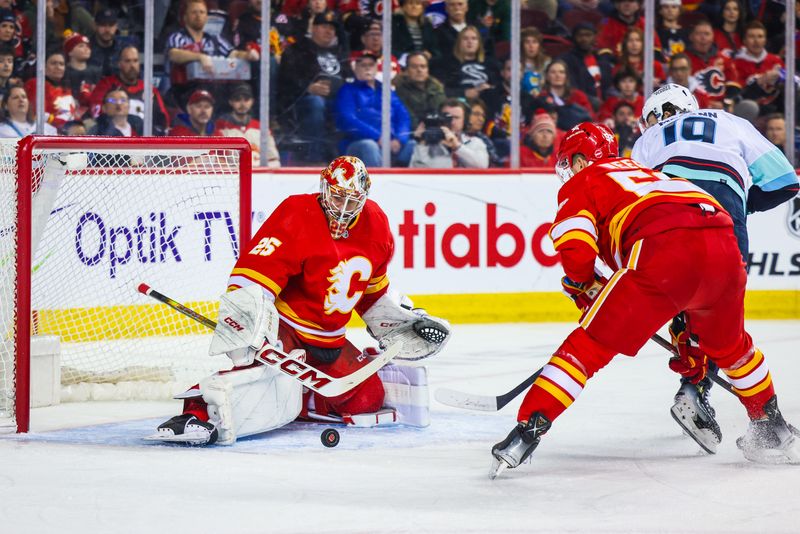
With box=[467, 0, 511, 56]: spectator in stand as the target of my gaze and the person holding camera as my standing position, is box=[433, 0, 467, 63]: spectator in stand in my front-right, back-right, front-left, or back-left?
front-left

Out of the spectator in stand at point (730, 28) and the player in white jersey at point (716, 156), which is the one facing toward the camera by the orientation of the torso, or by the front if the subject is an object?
the spectator in stand

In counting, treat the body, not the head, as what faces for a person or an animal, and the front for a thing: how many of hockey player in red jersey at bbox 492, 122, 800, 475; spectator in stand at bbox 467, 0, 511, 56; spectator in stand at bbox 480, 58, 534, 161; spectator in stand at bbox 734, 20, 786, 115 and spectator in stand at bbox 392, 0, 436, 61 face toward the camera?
4

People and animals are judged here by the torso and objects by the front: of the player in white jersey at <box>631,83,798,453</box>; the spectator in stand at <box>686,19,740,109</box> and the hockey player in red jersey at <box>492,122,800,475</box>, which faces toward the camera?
the spectator in stand

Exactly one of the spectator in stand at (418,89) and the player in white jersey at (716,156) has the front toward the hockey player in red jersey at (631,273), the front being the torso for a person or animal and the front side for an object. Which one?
the spectator in stand

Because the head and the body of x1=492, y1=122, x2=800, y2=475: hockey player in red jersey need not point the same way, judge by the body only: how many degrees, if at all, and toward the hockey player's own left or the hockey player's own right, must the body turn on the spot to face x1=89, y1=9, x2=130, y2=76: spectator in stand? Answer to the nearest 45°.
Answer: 0° — they already face them

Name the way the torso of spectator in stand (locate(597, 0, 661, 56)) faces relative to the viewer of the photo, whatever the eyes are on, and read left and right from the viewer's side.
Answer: facing the viewer

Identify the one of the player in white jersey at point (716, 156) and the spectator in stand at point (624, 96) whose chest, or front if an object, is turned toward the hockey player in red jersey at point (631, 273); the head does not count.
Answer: the spectator in stand

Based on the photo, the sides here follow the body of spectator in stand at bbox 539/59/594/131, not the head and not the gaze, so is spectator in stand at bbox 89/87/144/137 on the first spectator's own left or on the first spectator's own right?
on the first spectator's own right

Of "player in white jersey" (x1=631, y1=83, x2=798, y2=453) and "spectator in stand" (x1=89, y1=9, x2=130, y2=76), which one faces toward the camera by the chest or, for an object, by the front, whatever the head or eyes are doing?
the spectator in stand

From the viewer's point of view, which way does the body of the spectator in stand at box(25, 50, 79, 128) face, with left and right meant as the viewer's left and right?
facing the viewer and to the right of the viewer

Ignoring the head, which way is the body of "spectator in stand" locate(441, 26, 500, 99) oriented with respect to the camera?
toward the camera

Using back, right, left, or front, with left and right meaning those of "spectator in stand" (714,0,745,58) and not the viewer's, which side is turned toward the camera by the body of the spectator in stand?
front
